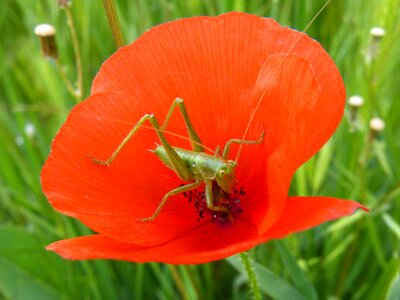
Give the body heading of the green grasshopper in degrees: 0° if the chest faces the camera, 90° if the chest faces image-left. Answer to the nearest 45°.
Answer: approximately 315°
